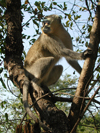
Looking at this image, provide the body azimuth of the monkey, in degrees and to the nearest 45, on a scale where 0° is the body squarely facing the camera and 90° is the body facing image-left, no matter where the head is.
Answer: approximately 315°
